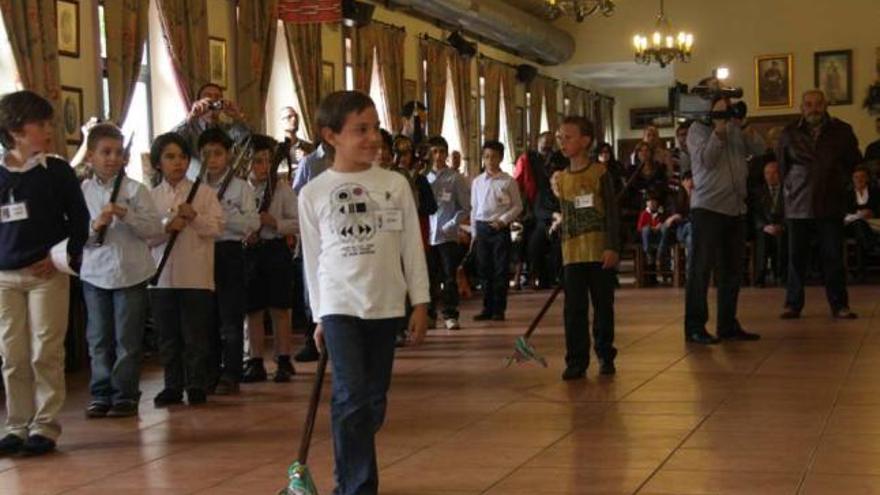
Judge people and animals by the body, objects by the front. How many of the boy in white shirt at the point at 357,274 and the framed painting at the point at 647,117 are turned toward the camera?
2

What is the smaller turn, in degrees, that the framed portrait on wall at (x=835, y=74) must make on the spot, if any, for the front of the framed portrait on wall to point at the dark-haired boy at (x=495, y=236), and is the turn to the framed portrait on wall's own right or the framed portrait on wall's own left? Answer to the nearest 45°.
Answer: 0° — it already faces them

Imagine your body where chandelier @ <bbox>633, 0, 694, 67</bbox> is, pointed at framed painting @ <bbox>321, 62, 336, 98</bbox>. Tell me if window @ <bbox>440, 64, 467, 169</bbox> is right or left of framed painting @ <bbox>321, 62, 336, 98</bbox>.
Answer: right

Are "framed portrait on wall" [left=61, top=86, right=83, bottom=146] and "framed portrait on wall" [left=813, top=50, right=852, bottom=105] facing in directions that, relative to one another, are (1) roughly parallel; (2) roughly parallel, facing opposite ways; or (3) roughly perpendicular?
roughly perpendicular

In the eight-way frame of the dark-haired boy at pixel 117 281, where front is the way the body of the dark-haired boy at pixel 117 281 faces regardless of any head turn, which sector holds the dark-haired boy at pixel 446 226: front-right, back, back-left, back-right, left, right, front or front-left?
back-left

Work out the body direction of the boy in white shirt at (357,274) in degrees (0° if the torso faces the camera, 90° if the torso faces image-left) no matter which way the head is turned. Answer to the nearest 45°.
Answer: approximately 0°
